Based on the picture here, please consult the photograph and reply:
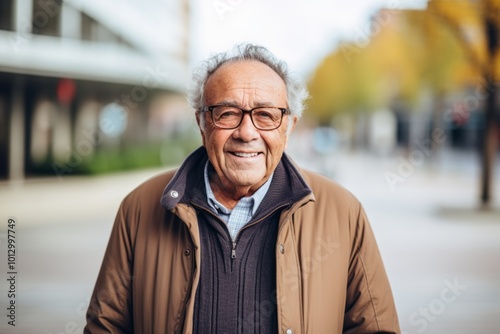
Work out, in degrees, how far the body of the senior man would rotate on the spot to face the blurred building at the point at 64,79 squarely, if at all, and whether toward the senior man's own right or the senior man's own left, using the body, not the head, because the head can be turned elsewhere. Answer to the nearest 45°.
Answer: approximately 180°

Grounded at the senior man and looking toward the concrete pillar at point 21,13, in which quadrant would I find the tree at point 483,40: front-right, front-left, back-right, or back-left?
front-right

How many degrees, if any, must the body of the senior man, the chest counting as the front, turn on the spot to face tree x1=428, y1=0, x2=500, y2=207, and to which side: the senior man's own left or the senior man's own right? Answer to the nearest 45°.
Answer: approximately 135° to the senior man's own left

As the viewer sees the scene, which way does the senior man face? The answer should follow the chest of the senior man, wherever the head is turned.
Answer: toward the camera

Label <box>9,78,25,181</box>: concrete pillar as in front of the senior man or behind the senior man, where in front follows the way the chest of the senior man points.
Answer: behind

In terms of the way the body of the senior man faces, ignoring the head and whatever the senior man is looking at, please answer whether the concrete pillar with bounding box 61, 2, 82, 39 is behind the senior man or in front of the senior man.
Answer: behind
